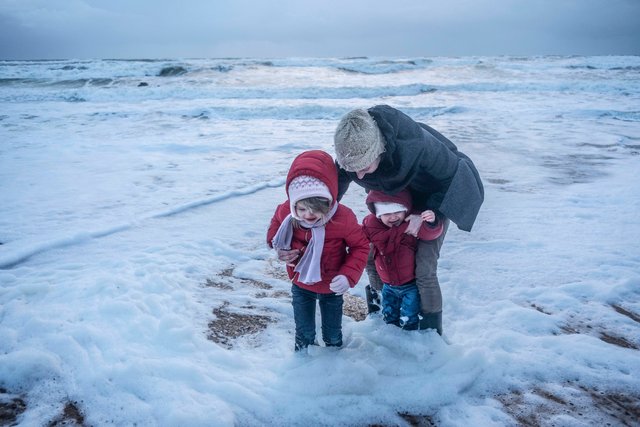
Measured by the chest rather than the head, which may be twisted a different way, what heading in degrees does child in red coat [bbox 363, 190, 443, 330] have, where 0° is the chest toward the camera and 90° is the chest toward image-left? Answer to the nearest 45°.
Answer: approximately 0°
